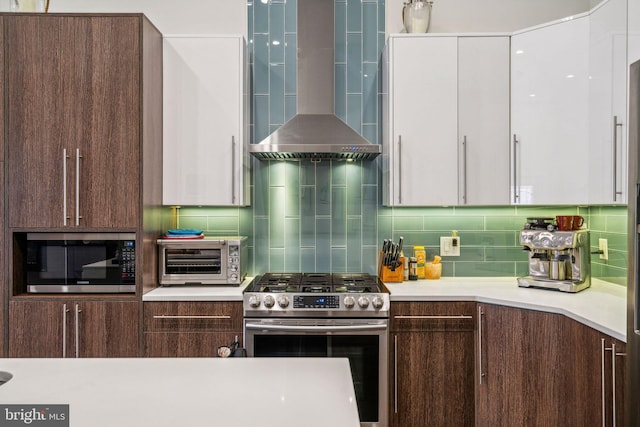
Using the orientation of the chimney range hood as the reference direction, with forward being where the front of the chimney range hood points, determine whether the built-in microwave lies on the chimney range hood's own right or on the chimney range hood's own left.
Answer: on the chimney range hood's own right

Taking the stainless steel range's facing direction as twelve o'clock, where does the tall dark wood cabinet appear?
The tall dark wood cabinet is roughly at 3 o'clock from the stainless steel range.

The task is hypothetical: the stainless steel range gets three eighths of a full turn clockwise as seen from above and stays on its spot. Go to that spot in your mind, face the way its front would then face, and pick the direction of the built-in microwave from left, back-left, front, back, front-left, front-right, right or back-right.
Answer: front-left

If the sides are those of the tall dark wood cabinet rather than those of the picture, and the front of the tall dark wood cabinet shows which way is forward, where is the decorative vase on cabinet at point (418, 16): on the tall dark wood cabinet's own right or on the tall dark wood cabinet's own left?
on the tall dark wood cabinet's own left

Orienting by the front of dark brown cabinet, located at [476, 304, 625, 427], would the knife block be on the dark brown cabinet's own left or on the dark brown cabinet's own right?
on the dark brown cabinet's own right

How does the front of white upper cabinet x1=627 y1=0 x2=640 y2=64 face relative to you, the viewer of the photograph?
facing to the left of the viewer

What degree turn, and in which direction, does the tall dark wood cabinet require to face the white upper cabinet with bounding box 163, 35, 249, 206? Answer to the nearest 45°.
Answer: approximately 90° to its left

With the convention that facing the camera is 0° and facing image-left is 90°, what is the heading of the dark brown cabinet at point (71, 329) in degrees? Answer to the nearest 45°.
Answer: approximately 0°

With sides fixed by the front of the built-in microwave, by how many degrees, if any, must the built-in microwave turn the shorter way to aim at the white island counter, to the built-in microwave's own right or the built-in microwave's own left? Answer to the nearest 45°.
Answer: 0° — it already faces it
